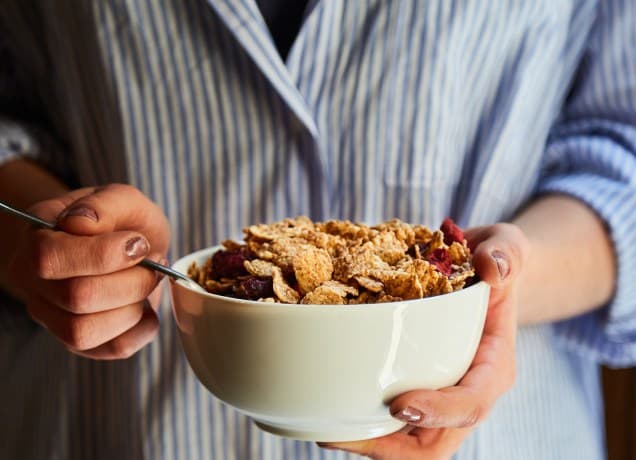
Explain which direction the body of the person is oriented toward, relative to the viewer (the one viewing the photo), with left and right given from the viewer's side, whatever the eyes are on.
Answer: facing the viewer
